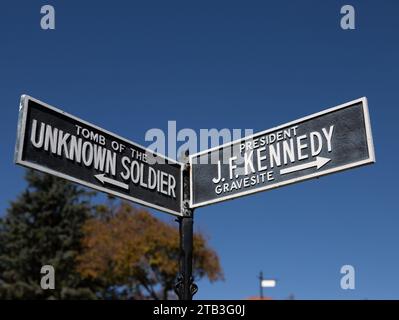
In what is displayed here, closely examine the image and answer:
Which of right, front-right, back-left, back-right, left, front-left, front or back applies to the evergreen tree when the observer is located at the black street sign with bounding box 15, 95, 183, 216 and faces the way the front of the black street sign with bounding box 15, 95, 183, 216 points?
back-left

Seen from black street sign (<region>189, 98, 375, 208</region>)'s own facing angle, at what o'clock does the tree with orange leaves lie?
The tree with orange leaves is roughly at 4 o'clock from the black street sign.

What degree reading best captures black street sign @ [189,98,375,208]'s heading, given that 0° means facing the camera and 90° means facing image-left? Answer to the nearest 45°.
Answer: approximately 45°

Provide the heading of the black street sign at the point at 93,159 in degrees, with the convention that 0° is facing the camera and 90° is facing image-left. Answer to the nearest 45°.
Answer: approximately 315°

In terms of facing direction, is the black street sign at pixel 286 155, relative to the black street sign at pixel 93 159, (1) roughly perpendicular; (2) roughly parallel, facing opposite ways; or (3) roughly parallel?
roughly perpendicular

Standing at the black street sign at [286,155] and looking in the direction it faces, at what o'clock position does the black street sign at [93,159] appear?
the black street sign at [93,159] is roughly at 1 o'clock from the black street sign at [286,155].

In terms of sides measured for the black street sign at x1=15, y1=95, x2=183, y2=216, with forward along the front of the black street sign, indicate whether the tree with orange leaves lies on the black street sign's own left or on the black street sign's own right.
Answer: on the black street sign's own left
